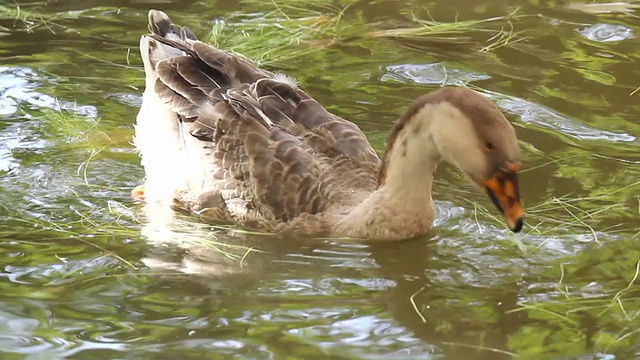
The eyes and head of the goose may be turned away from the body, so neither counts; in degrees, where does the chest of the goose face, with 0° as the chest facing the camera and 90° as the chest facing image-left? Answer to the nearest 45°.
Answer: approximately 270°

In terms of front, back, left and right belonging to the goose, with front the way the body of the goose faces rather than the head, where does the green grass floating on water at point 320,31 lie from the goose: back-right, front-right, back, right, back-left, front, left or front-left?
left

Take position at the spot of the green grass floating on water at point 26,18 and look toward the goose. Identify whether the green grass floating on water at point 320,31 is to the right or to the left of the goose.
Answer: left

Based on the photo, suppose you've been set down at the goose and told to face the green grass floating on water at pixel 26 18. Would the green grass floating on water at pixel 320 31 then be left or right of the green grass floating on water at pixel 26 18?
right

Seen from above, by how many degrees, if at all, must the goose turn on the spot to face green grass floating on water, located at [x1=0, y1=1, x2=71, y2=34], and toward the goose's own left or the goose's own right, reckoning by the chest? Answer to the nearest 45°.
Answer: approximately 135° to the goose's own left
